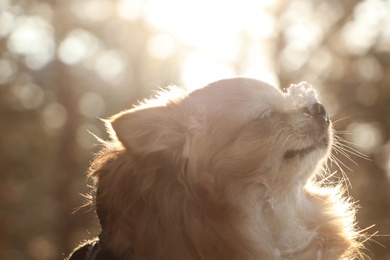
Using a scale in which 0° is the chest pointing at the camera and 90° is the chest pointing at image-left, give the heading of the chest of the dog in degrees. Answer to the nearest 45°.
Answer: approximately 270°
